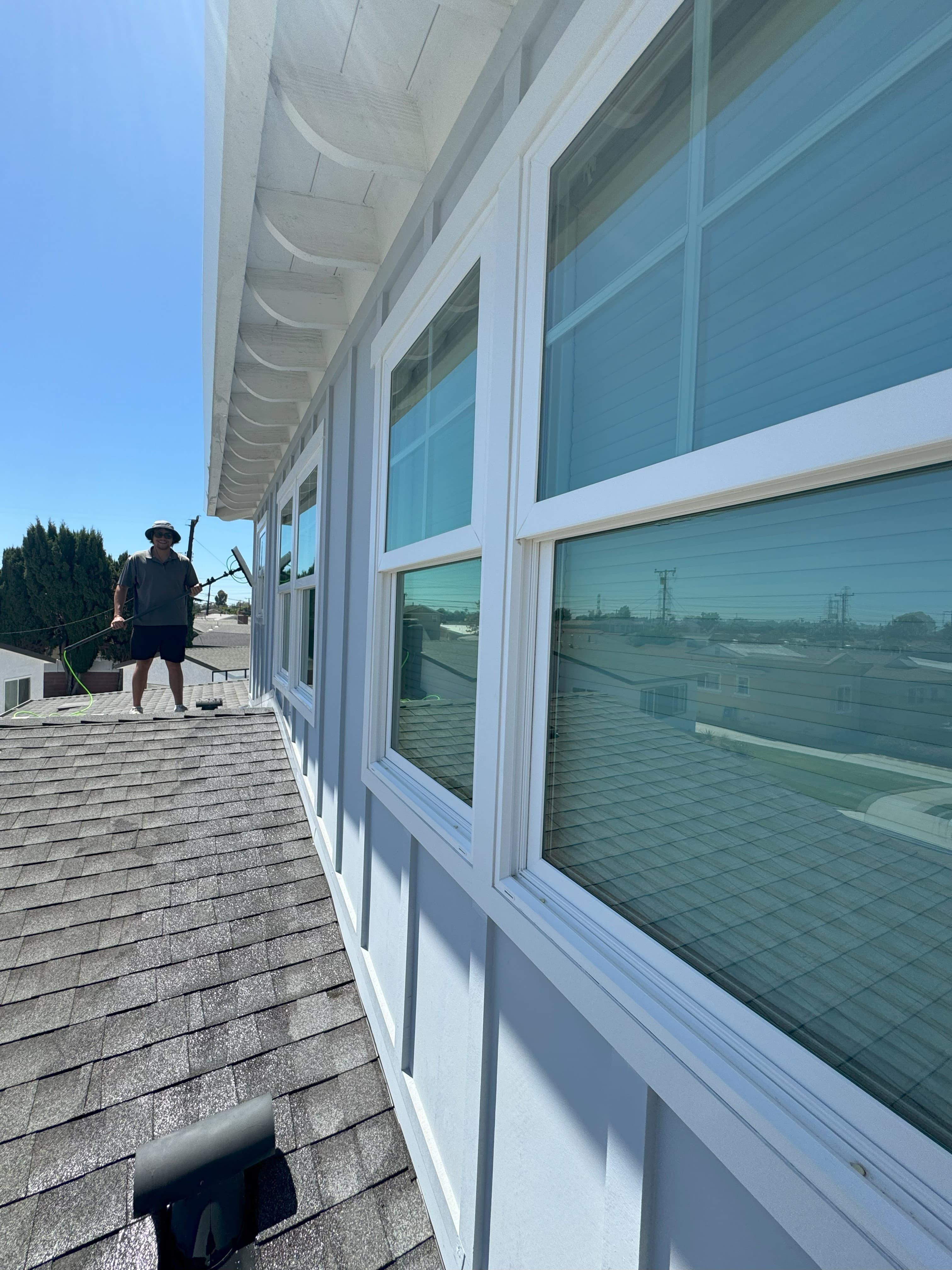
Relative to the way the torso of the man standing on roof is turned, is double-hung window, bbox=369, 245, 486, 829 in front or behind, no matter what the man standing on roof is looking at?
in front

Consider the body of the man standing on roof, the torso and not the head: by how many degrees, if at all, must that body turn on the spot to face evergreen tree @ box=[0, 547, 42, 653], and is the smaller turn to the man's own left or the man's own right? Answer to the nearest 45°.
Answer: approximately 180°

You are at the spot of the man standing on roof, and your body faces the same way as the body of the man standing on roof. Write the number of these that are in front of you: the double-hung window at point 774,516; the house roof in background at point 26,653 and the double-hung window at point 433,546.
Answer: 2

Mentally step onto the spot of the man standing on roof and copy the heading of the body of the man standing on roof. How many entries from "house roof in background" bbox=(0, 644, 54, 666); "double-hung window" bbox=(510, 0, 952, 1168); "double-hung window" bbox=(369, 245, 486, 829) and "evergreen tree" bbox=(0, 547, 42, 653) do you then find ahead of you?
2

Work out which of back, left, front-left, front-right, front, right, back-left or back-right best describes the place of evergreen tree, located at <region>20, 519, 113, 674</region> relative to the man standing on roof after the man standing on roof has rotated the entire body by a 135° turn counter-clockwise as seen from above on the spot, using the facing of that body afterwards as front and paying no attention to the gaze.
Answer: front-left

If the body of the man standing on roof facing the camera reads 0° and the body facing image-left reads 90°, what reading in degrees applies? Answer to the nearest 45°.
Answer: approximately 0°

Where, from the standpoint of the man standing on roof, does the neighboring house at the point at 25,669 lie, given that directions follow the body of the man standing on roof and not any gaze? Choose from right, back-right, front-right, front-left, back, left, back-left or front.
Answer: back

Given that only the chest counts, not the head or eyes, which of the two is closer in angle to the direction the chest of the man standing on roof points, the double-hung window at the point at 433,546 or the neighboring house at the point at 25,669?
the double-hung window

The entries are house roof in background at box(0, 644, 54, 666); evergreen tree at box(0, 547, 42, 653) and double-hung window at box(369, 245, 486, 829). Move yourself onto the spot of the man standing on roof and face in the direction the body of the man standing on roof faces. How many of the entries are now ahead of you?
1

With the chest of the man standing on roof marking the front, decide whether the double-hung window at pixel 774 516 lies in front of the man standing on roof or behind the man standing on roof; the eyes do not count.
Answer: in front

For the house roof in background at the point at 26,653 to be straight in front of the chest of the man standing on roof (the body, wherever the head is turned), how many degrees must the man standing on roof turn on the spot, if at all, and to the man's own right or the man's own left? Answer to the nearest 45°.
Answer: approximately 180°
